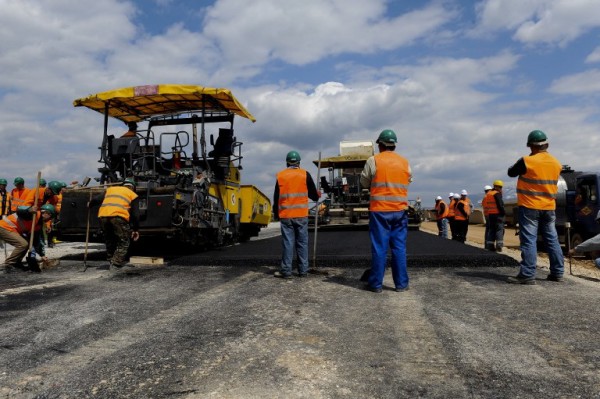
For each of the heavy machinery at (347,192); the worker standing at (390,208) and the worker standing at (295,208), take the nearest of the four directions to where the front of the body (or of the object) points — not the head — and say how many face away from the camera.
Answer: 3

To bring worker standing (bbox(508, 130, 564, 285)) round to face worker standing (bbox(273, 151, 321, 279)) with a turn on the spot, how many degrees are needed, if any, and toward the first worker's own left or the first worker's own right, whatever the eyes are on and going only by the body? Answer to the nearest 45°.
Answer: approximately 45° to the first worker's own left

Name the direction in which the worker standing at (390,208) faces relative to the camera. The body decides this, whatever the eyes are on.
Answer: away from the camera

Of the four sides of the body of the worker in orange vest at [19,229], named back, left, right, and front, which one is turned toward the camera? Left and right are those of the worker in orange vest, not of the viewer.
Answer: right

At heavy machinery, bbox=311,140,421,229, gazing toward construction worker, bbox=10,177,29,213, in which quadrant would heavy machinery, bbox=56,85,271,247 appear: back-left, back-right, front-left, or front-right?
front-left

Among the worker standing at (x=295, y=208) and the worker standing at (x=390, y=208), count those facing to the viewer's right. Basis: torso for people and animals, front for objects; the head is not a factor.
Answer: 0

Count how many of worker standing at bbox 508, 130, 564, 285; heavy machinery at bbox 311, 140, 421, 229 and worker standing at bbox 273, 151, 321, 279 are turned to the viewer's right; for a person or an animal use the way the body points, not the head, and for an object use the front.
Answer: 0

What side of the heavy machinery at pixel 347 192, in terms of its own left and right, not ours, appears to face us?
back

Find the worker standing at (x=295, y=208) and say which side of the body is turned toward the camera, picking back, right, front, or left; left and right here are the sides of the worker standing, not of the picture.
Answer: back

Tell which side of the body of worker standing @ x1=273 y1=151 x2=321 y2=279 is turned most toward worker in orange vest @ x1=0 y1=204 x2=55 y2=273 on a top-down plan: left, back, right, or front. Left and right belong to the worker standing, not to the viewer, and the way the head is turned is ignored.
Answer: left

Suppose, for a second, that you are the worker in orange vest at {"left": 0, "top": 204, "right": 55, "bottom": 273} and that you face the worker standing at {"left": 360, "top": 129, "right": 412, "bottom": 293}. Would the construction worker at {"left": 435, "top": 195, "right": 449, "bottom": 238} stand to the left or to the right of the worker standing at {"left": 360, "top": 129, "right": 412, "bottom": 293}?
left

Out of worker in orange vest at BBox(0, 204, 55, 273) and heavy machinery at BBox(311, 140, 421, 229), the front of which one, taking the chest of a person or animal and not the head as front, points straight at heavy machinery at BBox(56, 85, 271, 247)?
the worker in orange vest

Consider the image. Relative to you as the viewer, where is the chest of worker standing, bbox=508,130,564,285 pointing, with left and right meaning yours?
facing away from the viewer and to the left of the viewer

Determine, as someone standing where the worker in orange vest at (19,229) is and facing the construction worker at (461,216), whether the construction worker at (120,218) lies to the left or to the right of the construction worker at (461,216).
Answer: right
